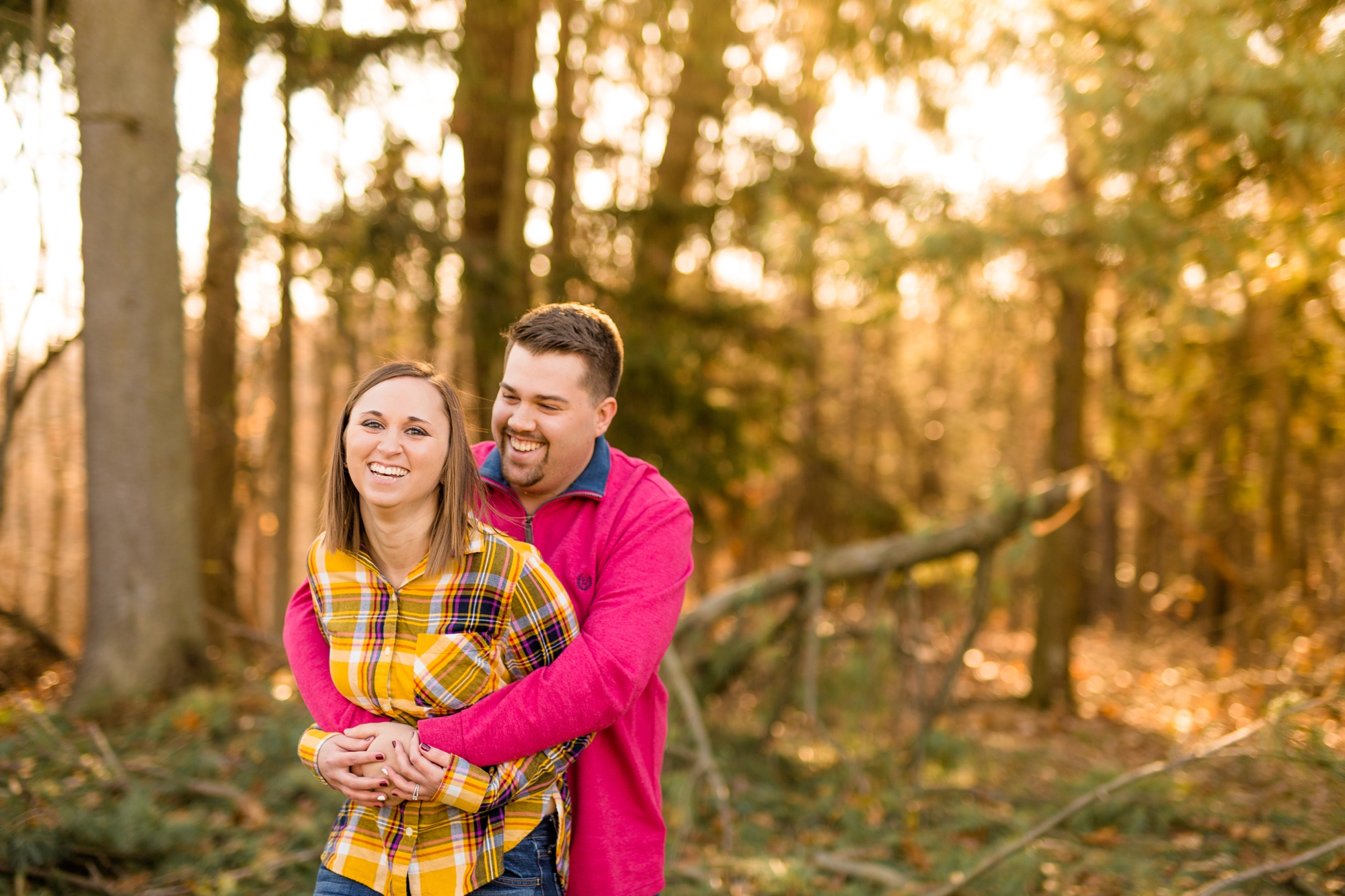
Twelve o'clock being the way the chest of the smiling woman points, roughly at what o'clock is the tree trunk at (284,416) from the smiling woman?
The tree trunk is roughly at 4 o'clock from the smiling woman.

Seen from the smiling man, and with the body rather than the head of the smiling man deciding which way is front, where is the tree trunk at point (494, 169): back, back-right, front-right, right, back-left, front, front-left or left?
back-right

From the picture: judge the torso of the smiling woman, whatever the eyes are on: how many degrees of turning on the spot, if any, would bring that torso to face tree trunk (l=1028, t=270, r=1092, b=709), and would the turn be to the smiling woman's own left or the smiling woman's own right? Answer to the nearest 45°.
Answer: approximately 180°

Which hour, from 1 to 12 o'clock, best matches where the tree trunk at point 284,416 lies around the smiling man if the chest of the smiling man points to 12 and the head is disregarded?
The tree trunk is roughly at 4 o'clock from the smiling man.

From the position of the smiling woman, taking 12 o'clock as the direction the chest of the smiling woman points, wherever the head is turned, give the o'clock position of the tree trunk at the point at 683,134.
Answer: The tree trunk is roughly at 5 o'clock from the smiling woman.

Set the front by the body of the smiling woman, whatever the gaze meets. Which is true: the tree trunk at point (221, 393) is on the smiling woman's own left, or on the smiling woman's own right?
on the smiling woman's own right

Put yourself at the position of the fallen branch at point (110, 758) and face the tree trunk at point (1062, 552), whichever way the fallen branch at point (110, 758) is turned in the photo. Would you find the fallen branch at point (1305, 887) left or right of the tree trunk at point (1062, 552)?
right

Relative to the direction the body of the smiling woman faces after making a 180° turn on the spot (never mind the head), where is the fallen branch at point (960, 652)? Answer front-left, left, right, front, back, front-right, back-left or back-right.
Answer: front

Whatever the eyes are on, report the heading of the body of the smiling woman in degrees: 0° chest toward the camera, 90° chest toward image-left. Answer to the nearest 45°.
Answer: approximately 45°

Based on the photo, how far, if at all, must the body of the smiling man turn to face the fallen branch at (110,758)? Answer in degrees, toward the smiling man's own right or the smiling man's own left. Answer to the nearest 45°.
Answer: approximately 90° to the smiling man's own right

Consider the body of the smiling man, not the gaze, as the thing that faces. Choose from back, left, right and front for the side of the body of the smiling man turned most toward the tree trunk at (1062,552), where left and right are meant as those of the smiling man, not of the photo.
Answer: back

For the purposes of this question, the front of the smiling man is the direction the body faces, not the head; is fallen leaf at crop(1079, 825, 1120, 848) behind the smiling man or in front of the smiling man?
behind

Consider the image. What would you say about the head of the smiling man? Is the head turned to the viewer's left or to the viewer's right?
to the viewer's left

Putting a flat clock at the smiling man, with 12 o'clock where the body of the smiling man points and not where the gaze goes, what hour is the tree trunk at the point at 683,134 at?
The tree trunk is roughly at 5 o'clock from the smiling man.
